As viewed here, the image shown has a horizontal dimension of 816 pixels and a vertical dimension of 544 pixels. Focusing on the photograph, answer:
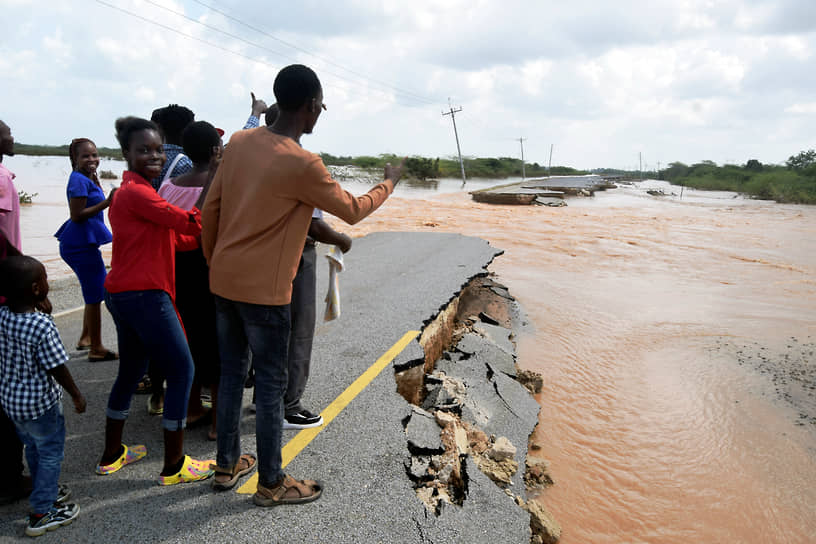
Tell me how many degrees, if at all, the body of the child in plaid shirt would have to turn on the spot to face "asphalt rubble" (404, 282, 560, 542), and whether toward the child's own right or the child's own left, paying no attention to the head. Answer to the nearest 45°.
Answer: approximately 45° to the child's own right

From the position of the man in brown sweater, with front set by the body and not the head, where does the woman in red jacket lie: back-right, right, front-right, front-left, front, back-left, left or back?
left

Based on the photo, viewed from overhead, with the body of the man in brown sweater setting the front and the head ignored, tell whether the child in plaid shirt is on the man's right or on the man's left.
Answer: on the man's left

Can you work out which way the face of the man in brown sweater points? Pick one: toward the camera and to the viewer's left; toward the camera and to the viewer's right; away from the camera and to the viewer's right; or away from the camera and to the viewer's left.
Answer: away from the camera and to the viewer's right

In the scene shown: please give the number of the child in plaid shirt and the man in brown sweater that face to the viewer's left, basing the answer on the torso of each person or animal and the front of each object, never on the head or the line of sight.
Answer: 0

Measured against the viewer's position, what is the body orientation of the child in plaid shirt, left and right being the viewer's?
facing away from the viewer and to the right of the viewer

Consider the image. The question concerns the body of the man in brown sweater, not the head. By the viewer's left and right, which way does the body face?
facing away from the viewer and to the right of the viewer

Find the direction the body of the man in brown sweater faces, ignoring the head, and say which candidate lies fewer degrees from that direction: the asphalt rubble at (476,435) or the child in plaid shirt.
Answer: the asphalt rubble

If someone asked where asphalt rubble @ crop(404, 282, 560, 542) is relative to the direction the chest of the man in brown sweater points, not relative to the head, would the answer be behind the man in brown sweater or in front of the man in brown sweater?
in front
